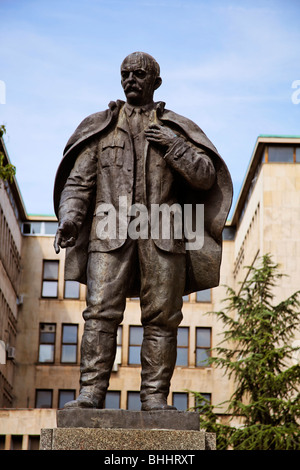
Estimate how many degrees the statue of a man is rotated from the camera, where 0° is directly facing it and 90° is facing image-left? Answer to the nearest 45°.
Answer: approximately 0°

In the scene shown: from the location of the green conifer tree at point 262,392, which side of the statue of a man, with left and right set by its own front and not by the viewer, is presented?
back
